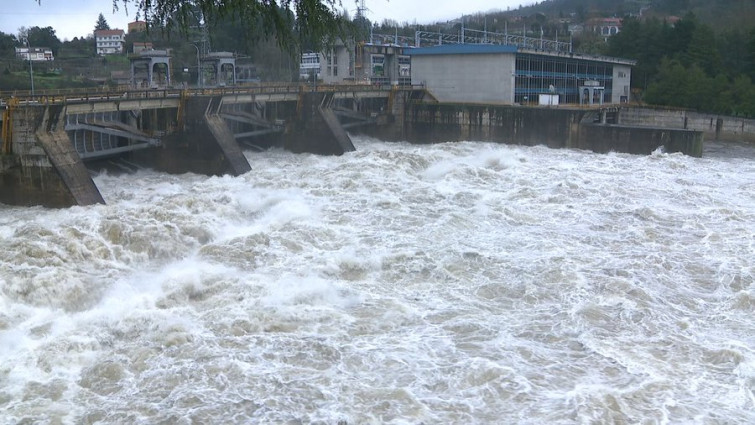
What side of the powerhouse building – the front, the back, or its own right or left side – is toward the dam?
right

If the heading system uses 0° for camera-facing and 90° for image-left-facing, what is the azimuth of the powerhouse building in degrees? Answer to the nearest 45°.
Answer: approximately 315°

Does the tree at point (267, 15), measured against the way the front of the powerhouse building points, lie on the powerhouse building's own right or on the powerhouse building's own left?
on the powerhouse building's own right
